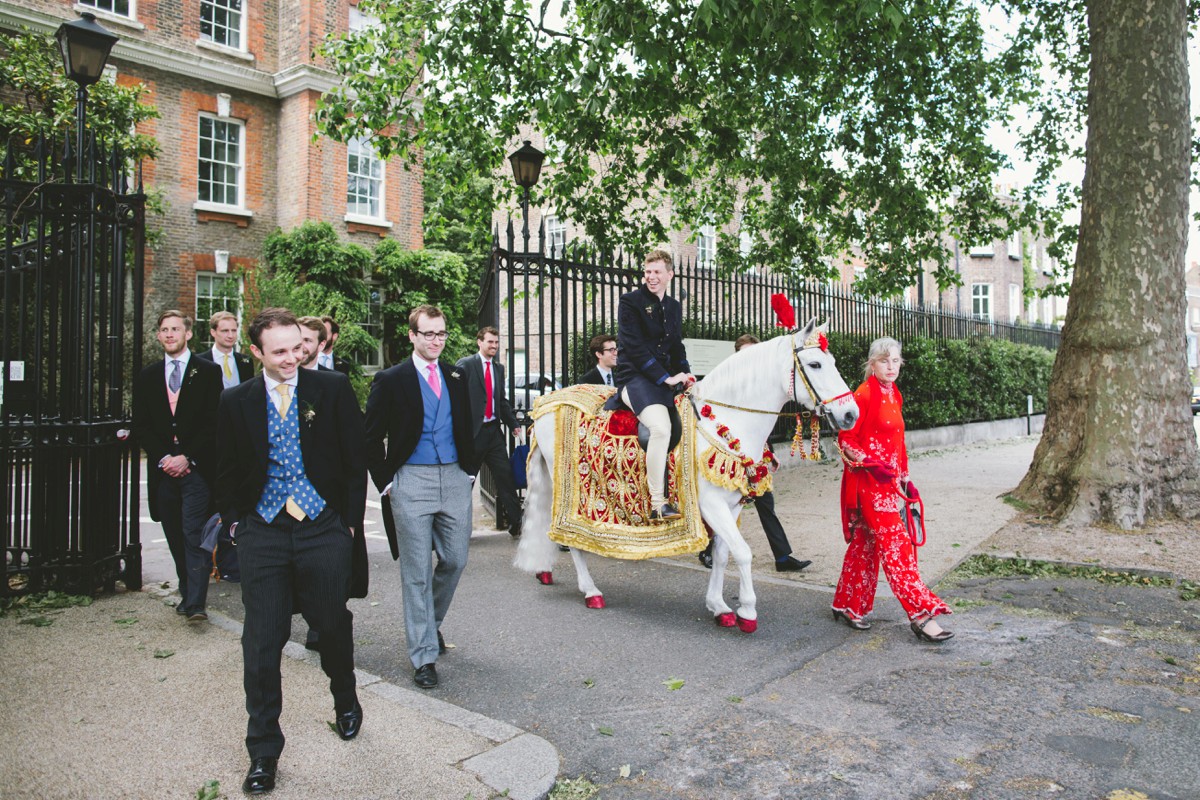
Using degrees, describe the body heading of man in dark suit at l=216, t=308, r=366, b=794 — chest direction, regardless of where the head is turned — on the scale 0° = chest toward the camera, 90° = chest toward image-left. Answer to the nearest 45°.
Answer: approximately 0°

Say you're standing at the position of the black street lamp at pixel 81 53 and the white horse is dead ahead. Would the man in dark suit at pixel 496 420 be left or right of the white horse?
left

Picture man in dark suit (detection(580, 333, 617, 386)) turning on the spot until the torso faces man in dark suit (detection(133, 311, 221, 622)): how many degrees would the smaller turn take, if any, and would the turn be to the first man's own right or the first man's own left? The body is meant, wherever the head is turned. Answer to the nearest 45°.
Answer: approximately 90° to the first man's own right

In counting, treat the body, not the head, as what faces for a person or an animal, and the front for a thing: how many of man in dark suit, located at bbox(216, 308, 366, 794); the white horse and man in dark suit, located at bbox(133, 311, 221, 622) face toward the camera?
2

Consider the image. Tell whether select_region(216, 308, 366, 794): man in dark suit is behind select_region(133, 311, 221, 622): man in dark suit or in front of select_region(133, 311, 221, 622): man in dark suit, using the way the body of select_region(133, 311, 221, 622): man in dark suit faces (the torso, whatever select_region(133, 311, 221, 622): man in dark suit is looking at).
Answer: in front

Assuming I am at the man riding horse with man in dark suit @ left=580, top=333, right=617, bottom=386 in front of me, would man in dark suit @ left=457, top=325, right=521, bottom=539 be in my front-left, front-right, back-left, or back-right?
front-left

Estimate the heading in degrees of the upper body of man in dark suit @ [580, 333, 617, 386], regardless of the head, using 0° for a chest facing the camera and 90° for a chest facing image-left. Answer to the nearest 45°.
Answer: approximately 315°

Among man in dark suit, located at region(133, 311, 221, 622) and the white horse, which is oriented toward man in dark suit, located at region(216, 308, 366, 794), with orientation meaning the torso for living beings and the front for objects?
man in dark suit, located at region(133, 311, 221, 622)

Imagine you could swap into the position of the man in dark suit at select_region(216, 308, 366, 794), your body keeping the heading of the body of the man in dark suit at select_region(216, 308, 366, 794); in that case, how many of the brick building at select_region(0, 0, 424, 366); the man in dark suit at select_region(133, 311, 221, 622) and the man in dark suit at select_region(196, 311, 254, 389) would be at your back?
3

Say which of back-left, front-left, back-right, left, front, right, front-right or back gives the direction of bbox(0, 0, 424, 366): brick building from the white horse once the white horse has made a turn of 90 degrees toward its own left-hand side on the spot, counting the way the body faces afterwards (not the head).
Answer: front-left

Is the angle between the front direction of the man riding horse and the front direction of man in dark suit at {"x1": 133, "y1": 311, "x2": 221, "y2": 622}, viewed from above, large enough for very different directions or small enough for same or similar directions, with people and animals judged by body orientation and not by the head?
same or similar directions

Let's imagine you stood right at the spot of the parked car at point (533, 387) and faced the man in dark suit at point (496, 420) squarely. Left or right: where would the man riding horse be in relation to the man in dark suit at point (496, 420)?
left

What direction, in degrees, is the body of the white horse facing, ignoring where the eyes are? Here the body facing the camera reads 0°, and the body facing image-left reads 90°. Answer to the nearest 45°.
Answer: approximately 270°

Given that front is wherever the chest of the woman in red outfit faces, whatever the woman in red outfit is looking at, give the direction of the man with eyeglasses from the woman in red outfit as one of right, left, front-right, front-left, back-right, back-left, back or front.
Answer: right

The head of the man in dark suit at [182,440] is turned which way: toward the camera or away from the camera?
toward the camera

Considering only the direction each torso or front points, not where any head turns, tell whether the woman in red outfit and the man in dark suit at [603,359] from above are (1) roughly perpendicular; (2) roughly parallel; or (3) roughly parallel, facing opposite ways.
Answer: roughly parallel
